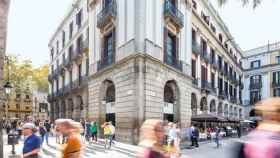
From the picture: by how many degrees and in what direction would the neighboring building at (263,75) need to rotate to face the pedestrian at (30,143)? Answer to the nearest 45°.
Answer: approximately 45° to its left

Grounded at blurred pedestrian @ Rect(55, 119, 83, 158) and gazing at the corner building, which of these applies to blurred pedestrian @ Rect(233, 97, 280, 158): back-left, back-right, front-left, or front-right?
back-right

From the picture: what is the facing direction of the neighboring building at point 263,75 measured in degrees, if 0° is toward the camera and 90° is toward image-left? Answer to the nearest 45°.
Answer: approximately 45°

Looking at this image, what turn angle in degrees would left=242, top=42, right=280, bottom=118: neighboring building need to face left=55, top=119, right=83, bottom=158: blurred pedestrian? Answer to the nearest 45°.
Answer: approximately 45° to its left
